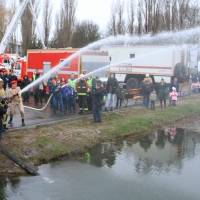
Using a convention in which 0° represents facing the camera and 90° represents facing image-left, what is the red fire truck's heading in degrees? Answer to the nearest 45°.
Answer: approximately 90°

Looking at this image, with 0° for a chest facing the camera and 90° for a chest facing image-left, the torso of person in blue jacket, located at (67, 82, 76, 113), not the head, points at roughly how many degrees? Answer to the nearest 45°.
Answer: approximately 45°

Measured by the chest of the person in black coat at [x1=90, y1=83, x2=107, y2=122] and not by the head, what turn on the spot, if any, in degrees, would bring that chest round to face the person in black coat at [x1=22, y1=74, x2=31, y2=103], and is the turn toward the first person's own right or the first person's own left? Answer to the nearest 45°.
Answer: approximately 45° to the first person's own right

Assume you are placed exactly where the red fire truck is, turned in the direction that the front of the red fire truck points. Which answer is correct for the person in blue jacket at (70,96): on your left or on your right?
on your left
